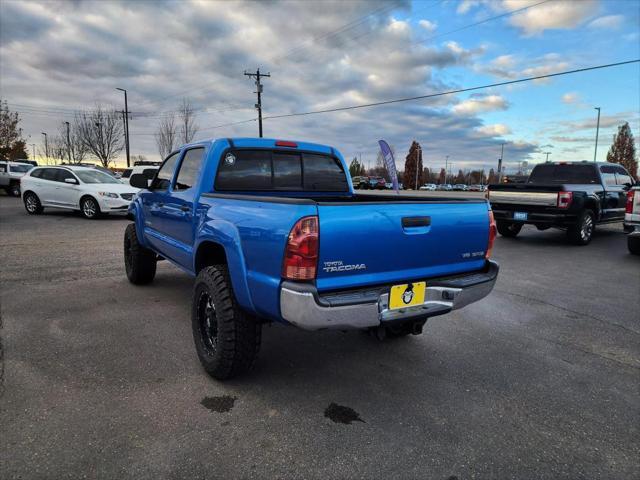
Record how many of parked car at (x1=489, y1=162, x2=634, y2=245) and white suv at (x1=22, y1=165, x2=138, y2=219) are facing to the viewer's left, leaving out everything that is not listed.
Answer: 0

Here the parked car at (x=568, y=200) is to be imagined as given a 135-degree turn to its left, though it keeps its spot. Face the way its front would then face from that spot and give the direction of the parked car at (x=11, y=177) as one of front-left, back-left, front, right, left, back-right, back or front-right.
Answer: front

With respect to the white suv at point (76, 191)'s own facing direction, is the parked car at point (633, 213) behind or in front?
in front

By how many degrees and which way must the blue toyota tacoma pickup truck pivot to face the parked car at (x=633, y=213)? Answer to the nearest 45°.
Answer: approximately 90° to its right

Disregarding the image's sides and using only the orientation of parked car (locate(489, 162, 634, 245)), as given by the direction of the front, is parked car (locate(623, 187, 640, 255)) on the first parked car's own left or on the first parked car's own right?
on the first parked car's own right

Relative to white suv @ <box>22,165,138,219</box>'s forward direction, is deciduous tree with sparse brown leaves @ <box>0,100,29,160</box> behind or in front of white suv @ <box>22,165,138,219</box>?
behind

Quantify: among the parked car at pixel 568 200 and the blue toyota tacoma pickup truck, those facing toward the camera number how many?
0

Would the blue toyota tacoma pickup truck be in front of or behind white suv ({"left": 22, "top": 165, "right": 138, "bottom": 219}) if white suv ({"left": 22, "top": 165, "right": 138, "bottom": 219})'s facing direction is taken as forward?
in front

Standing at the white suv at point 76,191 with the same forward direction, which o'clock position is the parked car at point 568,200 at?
The parked car is roughly at 12 o'clock from the white suv.

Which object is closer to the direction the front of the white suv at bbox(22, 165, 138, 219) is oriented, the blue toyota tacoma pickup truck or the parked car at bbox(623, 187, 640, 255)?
the parked car

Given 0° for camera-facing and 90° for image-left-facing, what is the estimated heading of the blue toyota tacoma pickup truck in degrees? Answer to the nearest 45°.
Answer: approximately 135°

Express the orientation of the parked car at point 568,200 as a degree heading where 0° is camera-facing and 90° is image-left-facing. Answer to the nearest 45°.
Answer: approximately 225°

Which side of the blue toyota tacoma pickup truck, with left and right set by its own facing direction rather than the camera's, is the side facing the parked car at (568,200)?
right
